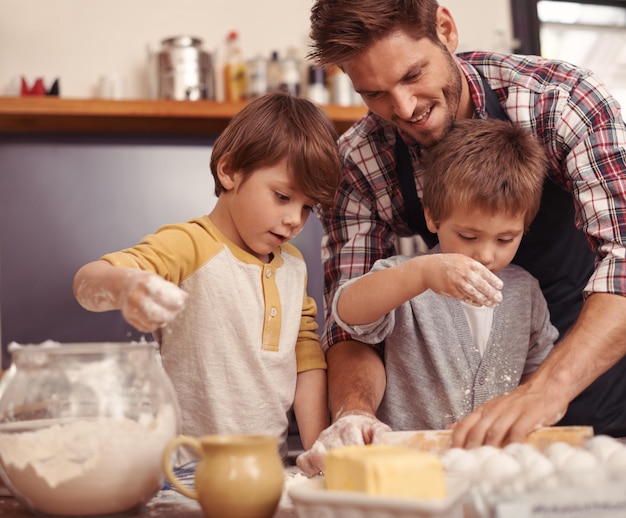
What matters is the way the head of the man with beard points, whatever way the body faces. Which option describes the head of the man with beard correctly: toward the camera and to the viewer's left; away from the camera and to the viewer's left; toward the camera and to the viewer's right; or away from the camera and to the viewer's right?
toward the camera and to the viewer's left

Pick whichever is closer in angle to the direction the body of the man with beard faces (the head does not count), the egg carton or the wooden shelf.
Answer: the egg carton

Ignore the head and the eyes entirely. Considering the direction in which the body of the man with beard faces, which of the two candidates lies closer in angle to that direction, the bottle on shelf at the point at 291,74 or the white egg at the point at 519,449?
the white egg

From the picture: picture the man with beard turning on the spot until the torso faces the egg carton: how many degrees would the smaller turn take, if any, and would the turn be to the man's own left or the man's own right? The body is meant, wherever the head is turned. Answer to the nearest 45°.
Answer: approximately 45° to the man's own left

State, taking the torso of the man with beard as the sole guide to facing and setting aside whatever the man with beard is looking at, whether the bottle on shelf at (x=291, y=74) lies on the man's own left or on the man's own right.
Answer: on the man's own right

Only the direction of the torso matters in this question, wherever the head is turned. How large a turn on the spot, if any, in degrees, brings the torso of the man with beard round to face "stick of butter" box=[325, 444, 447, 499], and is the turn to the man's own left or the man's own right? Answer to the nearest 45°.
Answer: approximately 45° to the man's own left

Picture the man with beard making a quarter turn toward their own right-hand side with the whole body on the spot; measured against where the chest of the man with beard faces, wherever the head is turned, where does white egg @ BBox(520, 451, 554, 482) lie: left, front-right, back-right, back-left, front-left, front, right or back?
back-left

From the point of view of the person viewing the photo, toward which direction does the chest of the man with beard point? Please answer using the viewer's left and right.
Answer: facing the viewer and to the left of the viewer

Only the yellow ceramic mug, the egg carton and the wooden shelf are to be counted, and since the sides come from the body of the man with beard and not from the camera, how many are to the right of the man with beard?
1

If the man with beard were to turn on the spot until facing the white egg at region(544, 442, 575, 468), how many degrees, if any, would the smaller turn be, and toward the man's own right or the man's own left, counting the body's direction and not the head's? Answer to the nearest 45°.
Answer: approximately 45° to the man's own left

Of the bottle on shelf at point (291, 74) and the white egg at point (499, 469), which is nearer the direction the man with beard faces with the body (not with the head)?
the white egg
